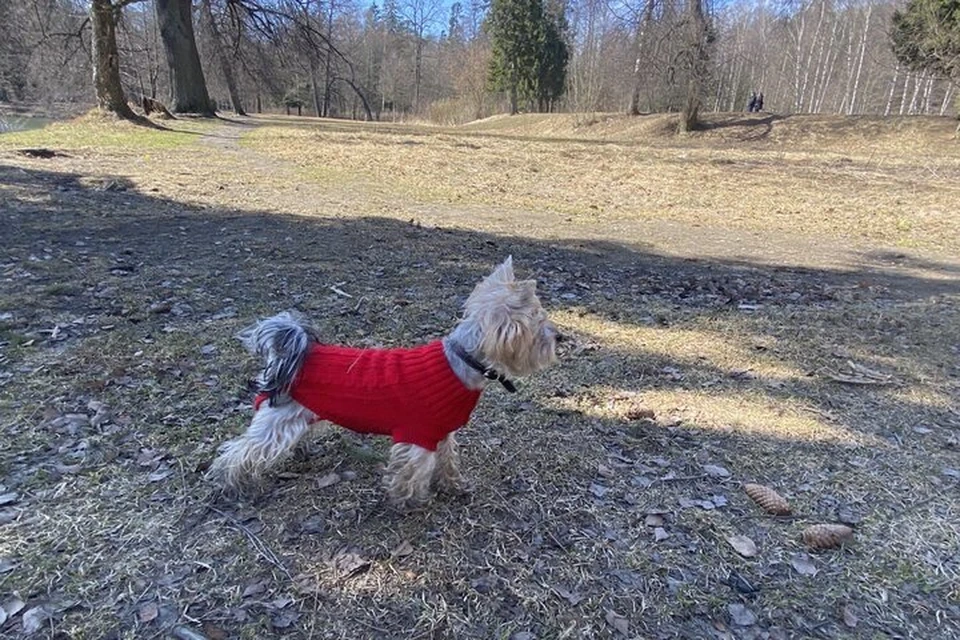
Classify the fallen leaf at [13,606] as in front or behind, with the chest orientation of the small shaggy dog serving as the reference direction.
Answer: behind

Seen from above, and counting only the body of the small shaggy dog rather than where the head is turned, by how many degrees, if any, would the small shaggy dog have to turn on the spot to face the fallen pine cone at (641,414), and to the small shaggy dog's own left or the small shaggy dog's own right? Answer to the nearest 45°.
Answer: approximately 45° to the small shaggy dog's own left

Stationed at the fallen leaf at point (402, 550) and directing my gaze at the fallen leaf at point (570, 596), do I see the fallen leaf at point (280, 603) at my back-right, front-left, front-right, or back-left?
back-right

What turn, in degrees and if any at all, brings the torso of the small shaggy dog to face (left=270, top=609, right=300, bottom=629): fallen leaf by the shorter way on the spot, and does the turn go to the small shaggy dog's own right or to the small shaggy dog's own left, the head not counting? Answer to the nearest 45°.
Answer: approximately 135° to the small shaggy dog's own right

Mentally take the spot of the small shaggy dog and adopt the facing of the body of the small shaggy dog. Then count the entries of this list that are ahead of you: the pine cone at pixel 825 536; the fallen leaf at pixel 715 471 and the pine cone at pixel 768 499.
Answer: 3

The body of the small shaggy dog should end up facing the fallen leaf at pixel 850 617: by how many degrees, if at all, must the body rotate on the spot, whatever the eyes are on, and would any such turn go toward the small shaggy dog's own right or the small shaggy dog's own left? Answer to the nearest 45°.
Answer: approximately 45° to the small shaggy dog's own right

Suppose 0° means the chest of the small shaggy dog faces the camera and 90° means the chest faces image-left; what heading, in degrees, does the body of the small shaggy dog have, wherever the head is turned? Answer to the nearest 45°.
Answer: approximately 270°

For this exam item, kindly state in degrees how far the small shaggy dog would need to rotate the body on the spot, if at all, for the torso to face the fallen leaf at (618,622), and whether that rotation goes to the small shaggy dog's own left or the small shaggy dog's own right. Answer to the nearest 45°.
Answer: approximately 45° to the small shaggy dog's own right

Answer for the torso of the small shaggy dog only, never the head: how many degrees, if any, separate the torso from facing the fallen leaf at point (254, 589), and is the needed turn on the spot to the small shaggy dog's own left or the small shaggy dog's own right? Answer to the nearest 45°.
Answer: approximately 135° to the small shaggy dog's own right
